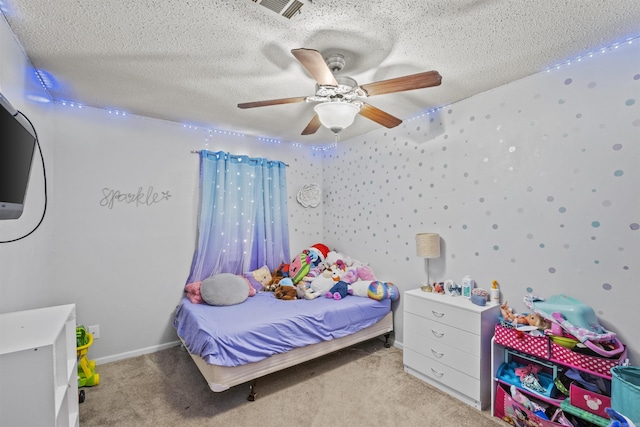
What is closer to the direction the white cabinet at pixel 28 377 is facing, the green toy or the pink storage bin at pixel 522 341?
the pink storage bin

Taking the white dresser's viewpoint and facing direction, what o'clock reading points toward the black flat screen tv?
The black flat screen tv is roughly at 12 o'clock from the white dresser.

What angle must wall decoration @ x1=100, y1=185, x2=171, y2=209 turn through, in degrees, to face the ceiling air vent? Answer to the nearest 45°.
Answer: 0° — it already faces it

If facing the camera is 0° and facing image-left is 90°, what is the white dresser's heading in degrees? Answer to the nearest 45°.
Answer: approximately 45°

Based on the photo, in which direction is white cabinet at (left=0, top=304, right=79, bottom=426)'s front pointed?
to the viewer's right

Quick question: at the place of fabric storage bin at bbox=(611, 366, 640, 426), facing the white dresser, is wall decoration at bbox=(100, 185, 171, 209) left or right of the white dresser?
left
